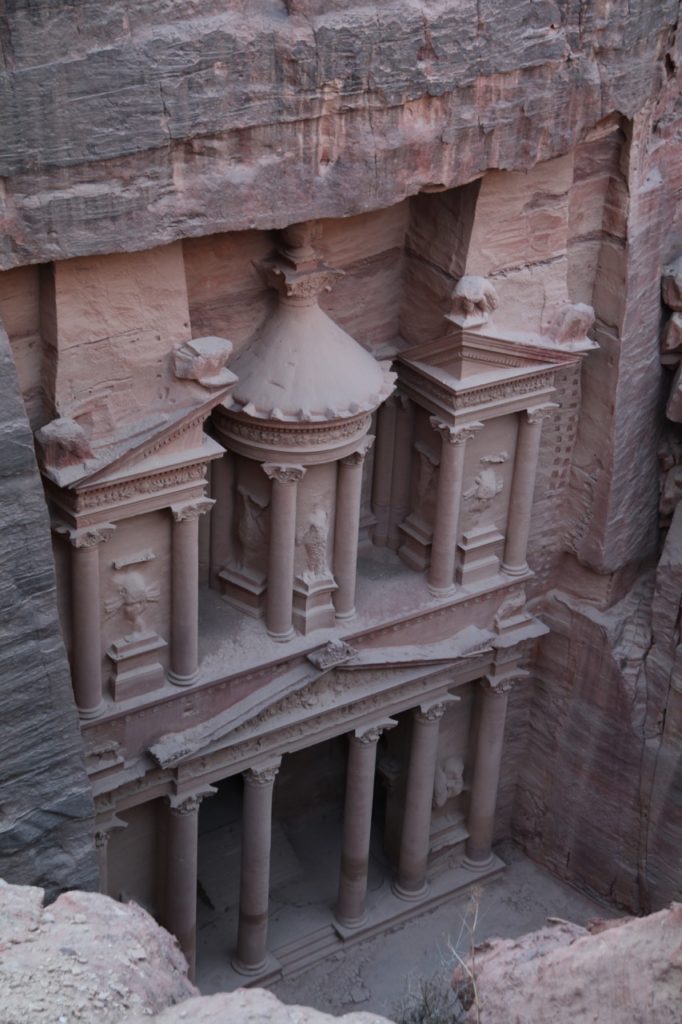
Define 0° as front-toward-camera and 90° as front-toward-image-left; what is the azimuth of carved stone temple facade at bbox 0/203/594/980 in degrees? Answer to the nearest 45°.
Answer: approximately 315°

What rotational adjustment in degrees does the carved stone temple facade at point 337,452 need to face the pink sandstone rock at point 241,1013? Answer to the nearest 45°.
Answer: approximately 45° to its right

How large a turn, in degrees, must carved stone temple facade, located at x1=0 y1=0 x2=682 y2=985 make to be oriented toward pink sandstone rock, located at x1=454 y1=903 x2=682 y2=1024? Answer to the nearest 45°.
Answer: approximately 45° to its right

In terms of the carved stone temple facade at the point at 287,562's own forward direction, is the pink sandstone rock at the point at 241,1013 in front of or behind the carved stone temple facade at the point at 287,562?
in front

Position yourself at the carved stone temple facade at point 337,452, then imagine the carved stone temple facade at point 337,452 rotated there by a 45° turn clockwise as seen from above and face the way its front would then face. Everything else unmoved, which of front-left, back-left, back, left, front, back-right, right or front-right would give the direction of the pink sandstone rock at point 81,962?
front

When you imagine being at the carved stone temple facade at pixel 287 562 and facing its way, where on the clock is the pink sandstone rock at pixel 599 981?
The pink sandstone rock is roughly at 1 o'clock from the carved stone temple facade.
